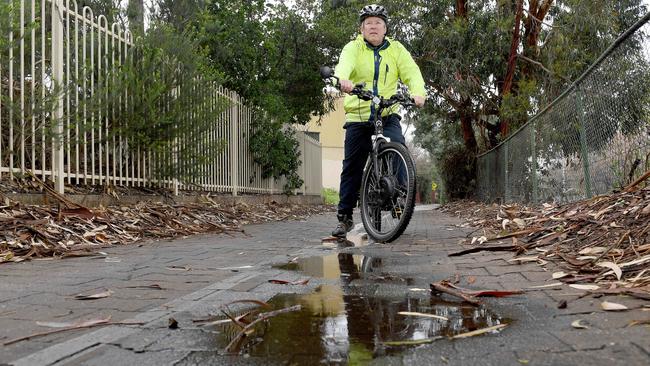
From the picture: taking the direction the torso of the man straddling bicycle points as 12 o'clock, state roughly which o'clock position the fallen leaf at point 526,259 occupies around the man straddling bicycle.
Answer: The fallen leaf is roughly at 11 o'clock from the man straddling bicycle.

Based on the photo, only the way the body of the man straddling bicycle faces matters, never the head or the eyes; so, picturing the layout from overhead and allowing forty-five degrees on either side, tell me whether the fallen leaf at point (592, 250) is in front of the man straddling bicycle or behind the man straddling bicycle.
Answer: in front

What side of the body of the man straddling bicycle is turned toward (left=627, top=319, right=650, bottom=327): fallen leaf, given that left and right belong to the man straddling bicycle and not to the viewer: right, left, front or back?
front

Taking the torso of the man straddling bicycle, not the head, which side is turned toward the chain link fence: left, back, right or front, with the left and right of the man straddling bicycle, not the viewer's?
left

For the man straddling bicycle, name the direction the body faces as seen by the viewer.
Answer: toward the camera

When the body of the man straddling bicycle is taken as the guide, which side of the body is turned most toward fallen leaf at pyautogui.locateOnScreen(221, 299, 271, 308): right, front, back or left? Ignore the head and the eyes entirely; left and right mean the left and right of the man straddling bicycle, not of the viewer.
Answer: front

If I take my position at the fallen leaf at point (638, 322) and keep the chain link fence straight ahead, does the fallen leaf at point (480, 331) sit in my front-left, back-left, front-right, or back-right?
back-left

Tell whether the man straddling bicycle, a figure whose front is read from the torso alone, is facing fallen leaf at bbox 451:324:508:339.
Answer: yes

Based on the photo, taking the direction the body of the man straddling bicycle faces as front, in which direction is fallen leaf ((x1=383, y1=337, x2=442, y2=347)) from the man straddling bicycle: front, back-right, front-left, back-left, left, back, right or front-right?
front

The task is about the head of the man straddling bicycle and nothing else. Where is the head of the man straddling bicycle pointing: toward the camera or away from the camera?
toward the camera

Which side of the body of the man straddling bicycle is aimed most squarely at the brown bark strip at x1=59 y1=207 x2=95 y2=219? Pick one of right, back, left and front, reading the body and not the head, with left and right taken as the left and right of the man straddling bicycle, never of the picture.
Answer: right
